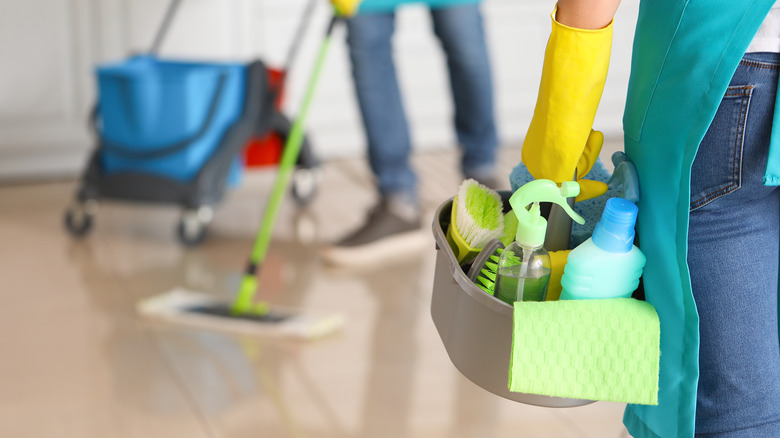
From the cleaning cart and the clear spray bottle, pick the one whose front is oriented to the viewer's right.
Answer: the clear spray bottle

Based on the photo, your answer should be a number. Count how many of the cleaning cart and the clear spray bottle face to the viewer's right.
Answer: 1

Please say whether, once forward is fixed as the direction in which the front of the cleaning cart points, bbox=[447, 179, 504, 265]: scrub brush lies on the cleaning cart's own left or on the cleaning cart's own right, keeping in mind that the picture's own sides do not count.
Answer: on the cleaning cart's own left

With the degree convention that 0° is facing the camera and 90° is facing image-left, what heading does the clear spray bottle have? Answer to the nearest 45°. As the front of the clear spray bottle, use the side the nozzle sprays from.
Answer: approximately 270°

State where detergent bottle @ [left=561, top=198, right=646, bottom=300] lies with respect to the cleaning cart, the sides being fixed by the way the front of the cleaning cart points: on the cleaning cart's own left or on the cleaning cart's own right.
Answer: on the cleaning cart's own left

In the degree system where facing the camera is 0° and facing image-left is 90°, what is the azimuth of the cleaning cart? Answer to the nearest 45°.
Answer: approximately 45°
